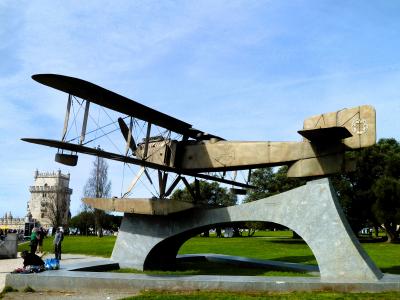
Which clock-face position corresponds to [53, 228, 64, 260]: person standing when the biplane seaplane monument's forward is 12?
The person standing is roughly at 12 o'clock from the biplane seaplane monument.

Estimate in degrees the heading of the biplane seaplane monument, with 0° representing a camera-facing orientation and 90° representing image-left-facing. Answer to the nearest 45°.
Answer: approximately 135°

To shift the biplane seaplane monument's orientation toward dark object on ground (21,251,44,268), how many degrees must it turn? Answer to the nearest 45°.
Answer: approximately 45° to its left
